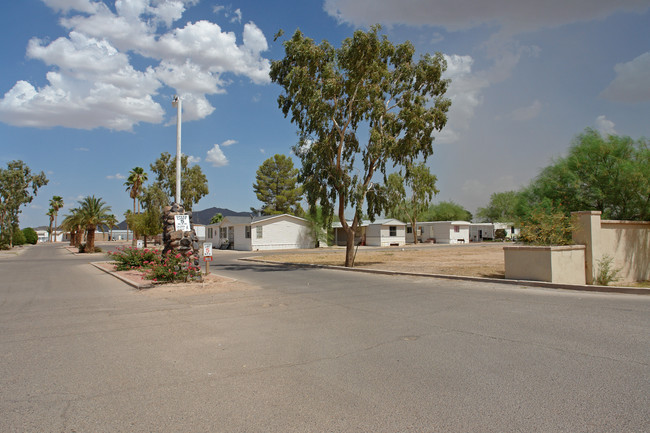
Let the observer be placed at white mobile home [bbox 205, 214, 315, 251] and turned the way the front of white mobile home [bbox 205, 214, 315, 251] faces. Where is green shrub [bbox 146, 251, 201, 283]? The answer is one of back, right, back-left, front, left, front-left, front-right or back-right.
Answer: front-left

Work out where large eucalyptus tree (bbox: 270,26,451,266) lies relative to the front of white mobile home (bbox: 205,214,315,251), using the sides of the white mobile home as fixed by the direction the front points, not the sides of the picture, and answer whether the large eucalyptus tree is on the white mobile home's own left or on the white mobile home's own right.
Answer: on the white mobile home's own left

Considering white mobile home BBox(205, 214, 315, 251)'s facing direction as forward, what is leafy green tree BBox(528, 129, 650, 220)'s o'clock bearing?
The leafy green tree is roughly at 10 o'clock from the white mobile home.

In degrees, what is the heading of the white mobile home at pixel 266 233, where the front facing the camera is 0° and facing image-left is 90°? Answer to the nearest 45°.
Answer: approximately 45°

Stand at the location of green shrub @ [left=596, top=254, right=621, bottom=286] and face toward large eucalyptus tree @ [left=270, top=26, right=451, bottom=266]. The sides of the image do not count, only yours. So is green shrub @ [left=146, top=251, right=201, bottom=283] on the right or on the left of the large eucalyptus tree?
left

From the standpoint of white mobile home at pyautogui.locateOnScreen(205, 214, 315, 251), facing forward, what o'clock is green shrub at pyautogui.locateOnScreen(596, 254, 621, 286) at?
The green shrub is roughly at 10 o'clock from the white mobile home.

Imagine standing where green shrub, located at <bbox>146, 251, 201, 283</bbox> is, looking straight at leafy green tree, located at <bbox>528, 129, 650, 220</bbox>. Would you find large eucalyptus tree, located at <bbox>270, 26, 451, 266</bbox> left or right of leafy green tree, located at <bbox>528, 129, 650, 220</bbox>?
left
